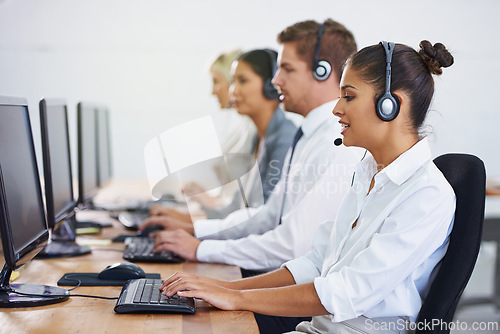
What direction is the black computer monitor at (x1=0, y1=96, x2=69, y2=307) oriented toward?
to the viewer's right

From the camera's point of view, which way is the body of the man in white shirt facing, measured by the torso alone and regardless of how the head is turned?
to the viewer's left

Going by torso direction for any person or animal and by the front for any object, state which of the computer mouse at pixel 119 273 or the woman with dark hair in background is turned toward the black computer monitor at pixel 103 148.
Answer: the woman with dark hair in background

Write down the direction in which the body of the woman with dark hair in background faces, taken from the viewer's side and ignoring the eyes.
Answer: to the viewer's left

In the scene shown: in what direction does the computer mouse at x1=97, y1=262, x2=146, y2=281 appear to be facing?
to the viewer's left

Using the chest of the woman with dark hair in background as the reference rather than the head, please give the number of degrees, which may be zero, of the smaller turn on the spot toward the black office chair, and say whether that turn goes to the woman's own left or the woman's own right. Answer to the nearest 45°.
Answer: approximately 90° to the woman's own left

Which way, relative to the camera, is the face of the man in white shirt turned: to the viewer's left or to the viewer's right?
to the viewer's left

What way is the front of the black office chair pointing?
to the viewer's left

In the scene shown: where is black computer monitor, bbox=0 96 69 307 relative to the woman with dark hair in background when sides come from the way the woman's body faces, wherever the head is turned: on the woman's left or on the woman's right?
on the woman's left

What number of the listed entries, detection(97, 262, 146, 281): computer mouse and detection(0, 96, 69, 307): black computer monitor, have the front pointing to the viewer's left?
1

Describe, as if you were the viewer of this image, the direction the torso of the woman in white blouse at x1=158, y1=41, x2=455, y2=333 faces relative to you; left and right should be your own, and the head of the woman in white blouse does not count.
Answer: facing to the left of the viewer

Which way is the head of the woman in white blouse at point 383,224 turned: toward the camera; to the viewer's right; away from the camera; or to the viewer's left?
to the viewer's left
